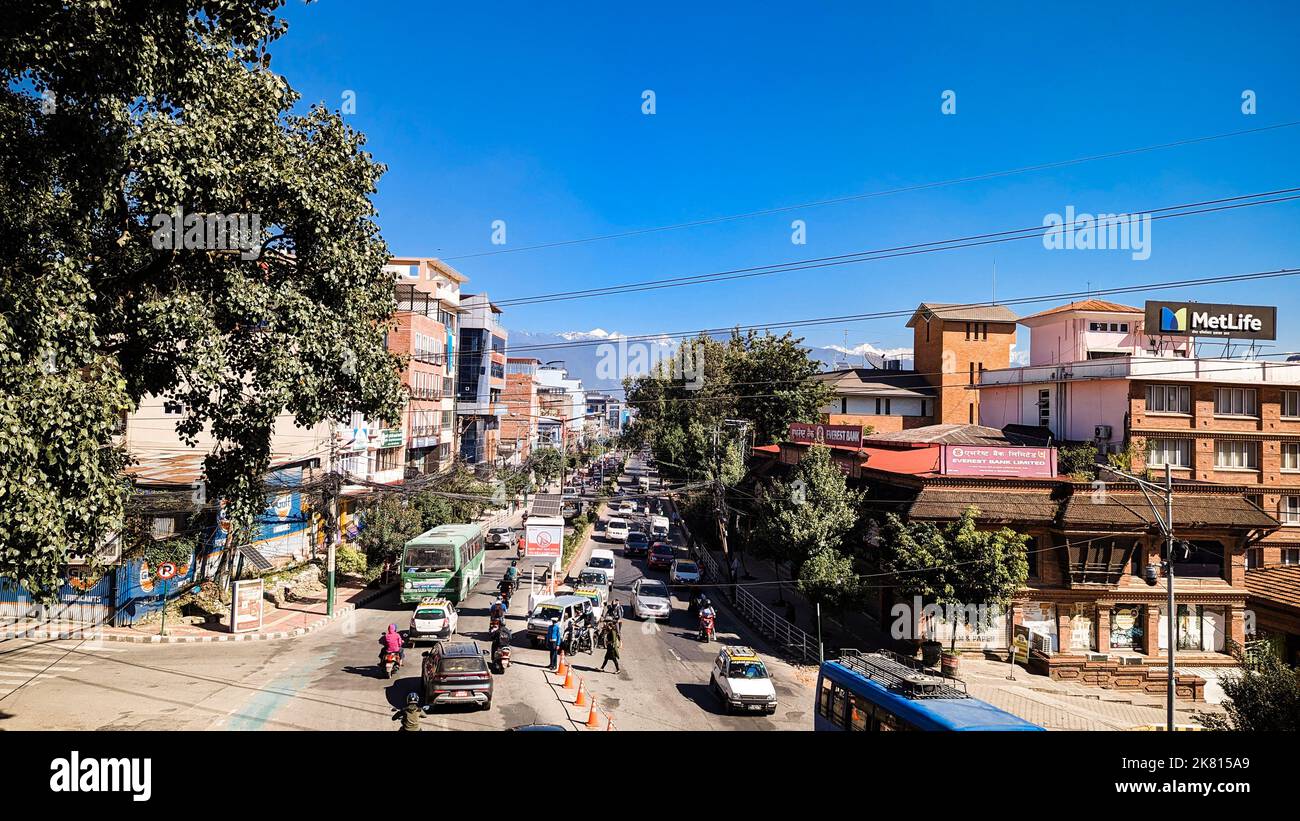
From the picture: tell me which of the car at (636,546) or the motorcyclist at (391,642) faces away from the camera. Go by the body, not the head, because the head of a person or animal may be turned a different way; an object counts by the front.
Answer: the motorcyclist

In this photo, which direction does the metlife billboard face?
toward the camera

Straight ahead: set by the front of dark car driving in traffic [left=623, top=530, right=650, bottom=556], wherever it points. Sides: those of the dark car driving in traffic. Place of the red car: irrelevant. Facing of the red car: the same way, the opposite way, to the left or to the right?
the same way

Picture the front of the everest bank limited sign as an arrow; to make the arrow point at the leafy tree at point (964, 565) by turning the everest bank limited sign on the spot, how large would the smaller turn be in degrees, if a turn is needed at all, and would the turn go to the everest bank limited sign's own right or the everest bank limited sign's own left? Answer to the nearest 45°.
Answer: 0° — it already faces it

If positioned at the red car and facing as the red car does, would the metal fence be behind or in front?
in front

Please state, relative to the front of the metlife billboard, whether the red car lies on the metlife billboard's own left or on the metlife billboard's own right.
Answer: on the metlife billboard's own right

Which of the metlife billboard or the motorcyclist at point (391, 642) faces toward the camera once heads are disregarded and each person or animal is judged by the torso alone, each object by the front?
the metlife billboard

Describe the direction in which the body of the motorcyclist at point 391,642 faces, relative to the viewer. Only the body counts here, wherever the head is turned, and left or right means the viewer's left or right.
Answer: facing away from the viewer

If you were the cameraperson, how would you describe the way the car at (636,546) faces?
facing the viewer

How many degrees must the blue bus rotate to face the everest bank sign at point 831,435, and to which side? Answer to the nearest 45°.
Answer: approximately 135° to its left

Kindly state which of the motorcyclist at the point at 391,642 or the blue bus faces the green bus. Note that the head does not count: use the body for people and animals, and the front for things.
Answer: the motorcyclist
